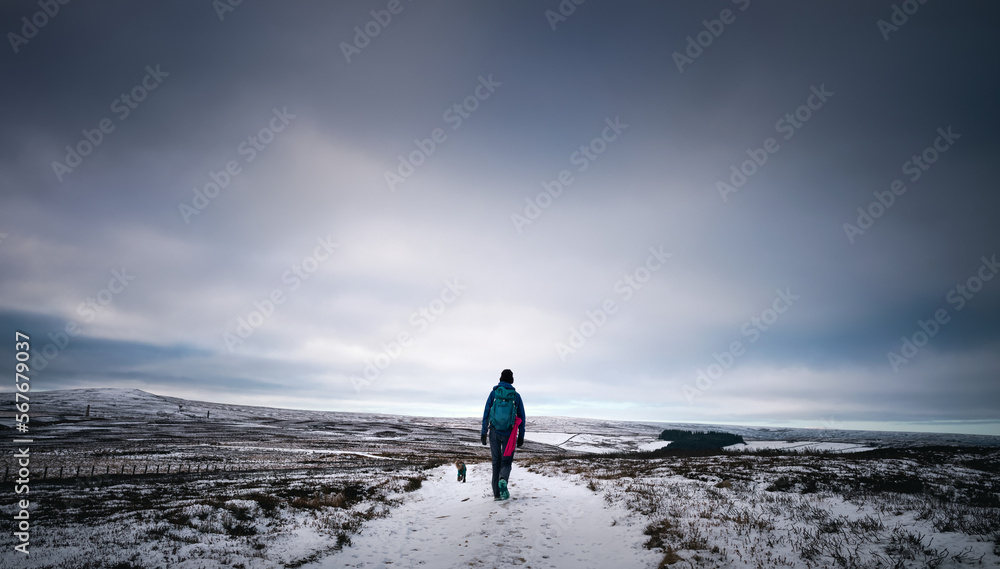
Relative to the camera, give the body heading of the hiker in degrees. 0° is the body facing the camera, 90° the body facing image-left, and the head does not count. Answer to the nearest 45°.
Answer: approximately 180°
